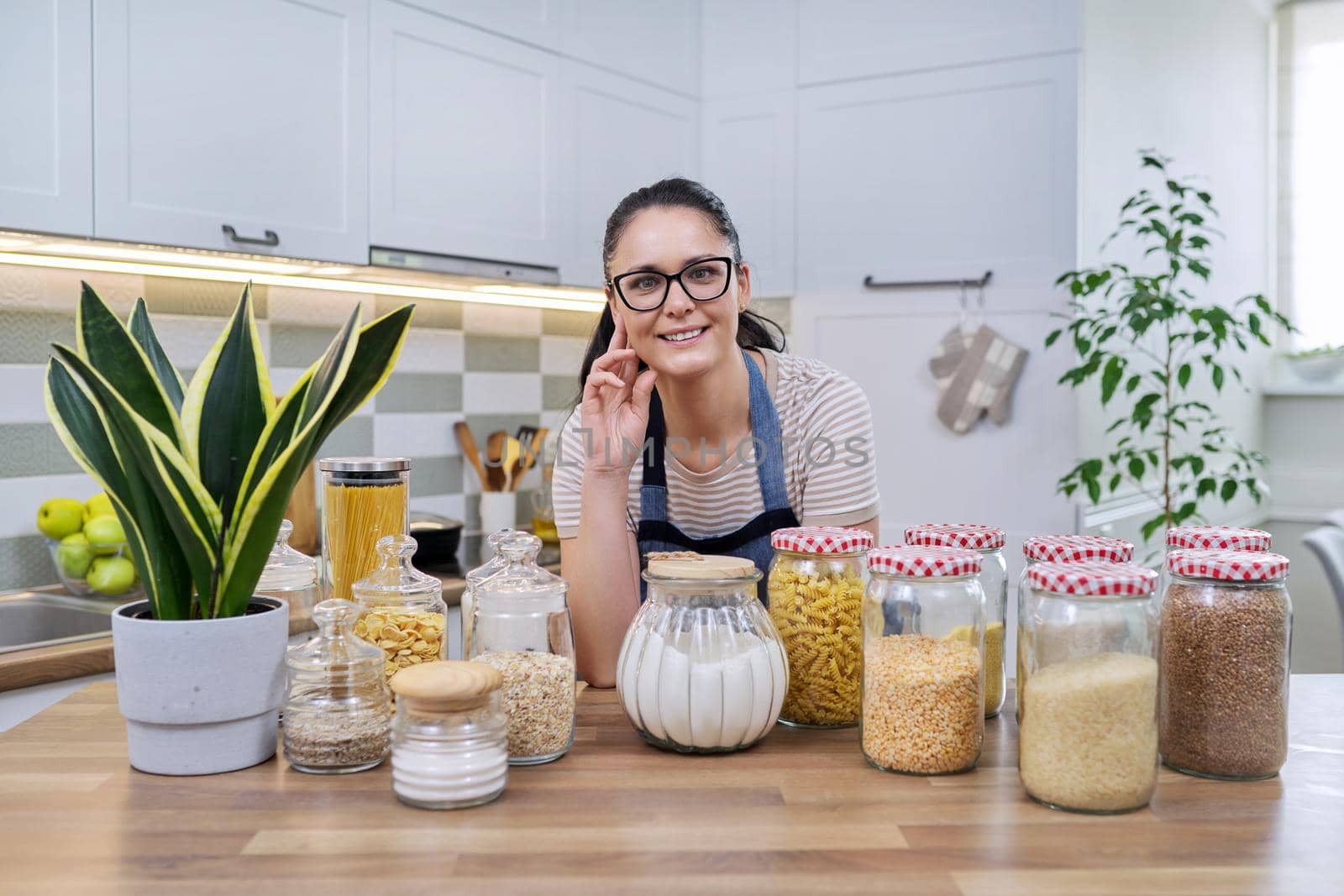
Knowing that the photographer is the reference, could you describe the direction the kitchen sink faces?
facing the viewer and to the right of the viewer

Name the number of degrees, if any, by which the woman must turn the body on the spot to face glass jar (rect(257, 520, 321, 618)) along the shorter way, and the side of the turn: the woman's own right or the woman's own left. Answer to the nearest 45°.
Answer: approximately 45° to the woman's own right

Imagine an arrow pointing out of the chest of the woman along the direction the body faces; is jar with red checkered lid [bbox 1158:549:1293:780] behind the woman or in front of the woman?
in front

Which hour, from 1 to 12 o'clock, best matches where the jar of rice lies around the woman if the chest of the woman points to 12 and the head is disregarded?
The jar of rice is roughly at 11 o'clock from the woman.

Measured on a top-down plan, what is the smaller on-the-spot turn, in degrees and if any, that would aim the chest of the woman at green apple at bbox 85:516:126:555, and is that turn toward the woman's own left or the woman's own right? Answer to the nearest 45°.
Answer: approximately 90° to the woman's own right

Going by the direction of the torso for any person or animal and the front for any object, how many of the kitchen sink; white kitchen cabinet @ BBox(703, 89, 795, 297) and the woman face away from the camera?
0

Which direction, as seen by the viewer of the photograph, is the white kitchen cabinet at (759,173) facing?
facing the viewer and to the left of the viewer

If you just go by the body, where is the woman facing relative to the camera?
toward the camera

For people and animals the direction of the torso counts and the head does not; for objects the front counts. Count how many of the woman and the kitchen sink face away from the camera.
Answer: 0
